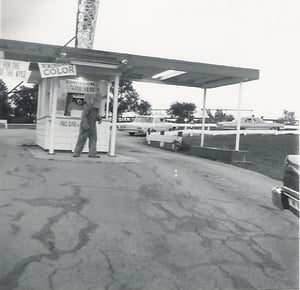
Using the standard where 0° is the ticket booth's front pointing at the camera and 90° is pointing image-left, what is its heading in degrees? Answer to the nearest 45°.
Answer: approximately 0°

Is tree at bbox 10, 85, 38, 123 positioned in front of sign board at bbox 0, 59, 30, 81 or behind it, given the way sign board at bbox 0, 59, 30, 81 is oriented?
behind

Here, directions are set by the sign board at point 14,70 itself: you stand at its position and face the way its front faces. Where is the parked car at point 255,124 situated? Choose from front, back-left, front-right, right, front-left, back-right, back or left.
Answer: back-left

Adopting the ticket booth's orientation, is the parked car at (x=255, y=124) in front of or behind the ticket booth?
behind

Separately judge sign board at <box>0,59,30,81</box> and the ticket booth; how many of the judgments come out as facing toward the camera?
2

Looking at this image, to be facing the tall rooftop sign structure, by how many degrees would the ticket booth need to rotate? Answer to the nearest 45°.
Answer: approximately 180°
